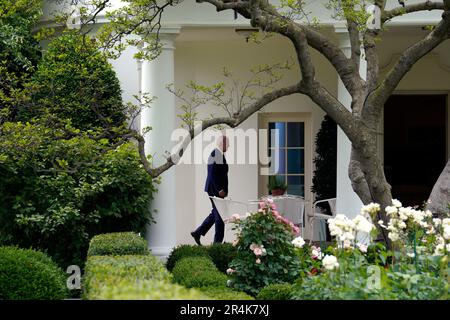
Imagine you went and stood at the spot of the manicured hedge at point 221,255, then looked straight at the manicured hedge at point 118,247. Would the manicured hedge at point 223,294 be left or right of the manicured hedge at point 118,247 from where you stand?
left

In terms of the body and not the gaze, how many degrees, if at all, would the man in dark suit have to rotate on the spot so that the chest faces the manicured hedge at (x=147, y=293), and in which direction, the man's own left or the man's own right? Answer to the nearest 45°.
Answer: approximately 90° to the man's own right

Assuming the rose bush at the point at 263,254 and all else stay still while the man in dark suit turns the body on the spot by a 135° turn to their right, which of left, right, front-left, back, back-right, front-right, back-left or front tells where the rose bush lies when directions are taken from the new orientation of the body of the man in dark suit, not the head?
front-left

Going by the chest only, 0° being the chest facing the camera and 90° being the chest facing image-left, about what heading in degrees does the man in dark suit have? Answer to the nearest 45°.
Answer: approximately 270°

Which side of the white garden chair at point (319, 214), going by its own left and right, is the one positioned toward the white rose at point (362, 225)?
left
